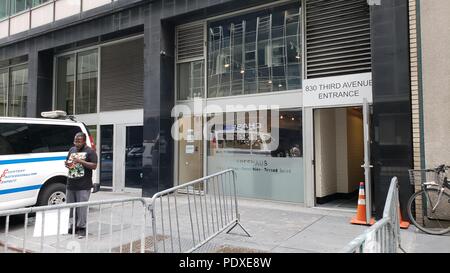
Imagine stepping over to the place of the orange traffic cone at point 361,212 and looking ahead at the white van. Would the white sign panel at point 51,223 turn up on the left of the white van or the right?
left

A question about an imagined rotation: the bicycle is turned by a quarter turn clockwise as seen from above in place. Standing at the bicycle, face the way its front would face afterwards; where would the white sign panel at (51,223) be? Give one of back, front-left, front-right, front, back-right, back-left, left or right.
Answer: back-left

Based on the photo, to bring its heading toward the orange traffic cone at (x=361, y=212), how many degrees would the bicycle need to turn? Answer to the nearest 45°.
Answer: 0° — it already faces it

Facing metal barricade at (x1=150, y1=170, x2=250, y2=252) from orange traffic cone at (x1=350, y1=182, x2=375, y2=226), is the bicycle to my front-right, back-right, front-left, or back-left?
back-left

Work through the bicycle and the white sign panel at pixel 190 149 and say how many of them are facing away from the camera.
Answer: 0

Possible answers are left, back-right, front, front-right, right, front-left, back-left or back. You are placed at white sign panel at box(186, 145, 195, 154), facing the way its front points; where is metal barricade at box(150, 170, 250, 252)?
front-left

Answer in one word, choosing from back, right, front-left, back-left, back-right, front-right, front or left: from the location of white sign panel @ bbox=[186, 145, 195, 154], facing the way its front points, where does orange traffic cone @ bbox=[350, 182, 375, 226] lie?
left

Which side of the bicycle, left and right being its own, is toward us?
left

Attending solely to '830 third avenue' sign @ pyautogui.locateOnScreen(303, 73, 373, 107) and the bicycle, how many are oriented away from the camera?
0

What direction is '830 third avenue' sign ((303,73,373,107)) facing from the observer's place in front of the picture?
facing the viewer and to the left of the viewer

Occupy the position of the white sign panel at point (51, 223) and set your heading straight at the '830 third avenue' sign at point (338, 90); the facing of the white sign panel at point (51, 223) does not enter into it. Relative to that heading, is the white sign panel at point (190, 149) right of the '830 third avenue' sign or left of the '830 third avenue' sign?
left
